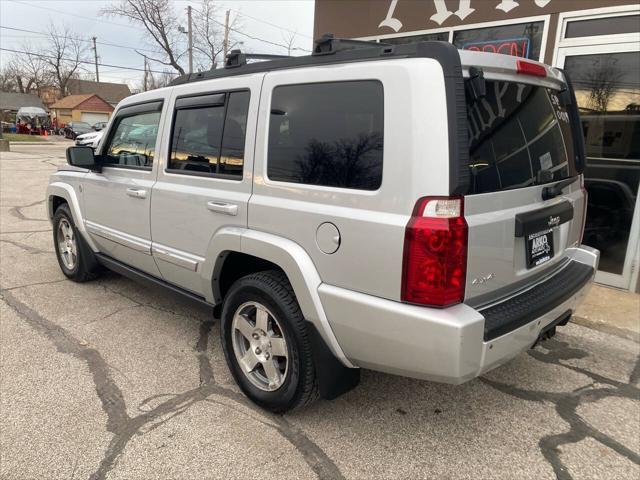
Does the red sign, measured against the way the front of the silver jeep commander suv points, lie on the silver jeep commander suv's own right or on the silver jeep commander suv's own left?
on the silver jeep commander suv's own right

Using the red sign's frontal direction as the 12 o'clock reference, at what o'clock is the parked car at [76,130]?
The parked car is roughly at 3 o'clock from the red sign.

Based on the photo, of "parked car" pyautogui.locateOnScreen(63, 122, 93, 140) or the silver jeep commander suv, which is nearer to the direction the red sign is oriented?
the silver jeep commander suv

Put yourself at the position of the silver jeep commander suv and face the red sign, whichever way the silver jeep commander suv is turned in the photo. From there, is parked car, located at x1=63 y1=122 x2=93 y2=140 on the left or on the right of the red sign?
left

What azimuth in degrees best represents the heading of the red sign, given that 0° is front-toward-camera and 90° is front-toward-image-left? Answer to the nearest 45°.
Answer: approximately 45°

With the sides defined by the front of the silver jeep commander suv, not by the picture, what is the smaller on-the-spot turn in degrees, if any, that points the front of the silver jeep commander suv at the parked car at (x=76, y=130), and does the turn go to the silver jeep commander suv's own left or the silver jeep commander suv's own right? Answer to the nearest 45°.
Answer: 0° — it already faces it

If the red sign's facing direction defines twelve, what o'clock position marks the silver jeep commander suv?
The silver jeep commander suv is roughly at 1 o'clock from the red sign.

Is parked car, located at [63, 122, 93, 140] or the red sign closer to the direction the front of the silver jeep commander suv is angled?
the parked car

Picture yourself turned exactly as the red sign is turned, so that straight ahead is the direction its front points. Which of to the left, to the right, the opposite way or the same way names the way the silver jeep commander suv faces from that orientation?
to the right

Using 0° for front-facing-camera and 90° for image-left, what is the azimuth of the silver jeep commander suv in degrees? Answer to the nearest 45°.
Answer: approximately 135°
